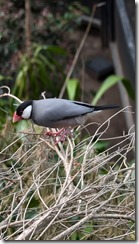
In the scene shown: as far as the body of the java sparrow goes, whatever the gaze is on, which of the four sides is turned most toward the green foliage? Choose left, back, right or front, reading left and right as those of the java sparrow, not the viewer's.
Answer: right

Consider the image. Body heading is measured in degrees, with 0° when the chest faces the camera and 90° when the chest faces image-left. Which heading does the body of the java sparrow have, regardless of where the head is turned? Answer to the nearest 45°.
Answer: approximately 90°
